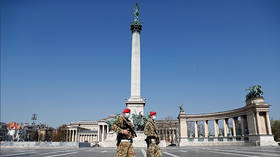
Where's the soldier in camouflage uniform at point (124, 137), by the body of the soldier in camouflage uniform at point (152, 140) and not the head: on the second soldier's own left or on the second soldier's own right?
on the second soldier's own right

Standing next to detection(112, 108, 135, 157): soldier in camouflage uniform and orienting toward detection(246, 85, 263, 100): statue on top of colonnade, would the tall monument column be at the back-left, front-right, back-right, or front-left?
front-left

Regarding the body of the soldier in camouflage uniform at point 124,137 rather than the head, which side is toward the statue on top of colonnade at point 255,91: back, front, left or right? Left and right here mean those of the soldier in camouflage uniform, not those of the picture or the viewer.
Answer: left

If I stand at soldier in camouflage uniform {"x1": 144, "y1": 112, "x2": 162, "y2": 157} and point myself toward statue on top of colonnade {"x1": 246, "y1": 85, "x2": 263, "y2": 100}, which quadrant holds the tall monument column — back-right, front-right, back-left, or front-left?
front-left

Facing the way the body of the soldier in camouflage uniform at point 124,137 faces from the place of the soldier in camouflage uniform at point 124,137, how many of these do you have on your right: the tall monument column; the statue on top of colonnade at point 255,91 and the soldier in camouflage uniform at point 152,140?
0

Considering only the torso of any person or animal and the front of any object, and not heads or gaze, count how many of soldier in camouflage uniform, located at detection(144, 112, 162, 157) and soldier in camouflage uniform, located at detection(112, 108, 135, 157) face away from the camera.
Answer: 0

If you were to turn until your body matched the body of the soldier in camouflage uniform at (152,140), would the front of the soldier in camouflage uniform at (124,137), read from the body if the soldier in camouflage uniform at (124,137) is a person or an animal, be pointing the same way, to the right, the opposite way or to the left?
the same way

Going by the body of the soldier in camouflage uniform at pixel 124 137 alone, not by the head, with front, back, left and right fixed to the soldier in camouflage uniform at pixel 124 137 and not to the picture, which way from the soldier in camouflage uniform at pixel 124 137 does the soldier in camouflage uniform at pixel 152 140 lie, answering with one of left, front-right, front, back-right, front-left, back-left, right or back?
left

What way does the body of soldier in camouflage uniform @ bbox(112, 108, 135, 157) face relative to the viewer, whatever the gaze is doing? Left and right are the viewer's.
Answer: facing the viewer and to the right of the viewer

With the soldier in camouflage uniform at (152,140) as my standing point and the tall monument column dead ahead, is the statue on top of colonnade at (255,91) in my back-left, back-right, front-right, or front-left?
front-right

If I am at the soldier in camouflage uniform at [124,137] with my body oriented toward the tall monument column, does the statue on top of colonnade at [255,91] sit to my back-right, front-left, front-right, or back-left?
front-right

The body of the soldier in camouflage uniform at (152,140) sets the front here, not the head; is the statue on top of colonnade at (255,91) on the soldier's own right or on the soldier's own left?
on the soldier's own left

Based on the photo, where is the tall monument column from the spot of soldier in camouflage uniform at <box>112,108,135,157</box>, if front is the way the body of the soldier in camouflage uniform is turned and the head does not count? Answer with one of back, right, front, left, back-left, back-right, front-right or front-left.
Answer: back-left
